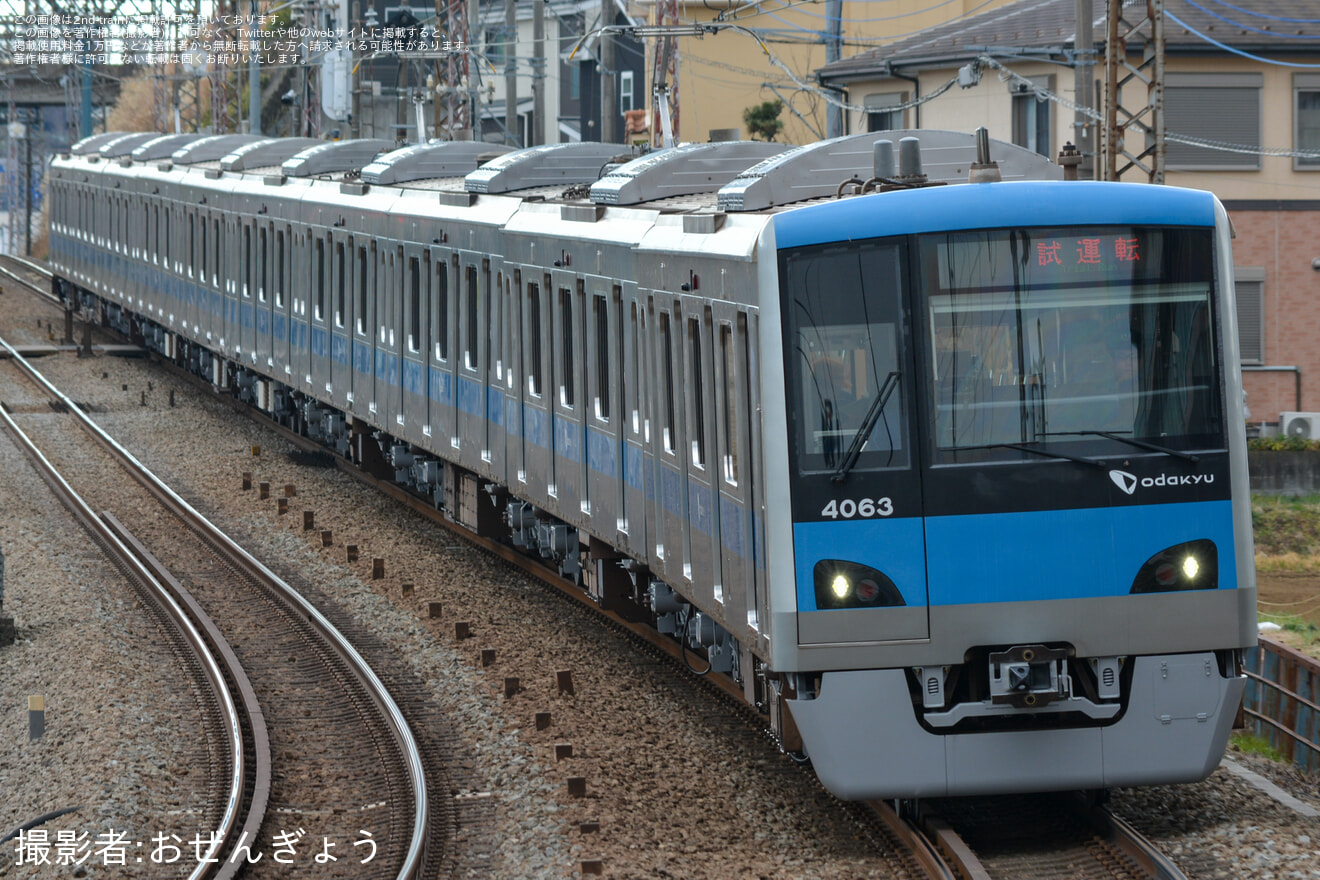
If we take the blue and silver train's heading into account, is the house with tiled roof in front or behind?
behind

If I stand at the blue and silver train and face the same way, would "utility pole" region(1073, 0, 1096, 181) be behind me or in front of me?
behind

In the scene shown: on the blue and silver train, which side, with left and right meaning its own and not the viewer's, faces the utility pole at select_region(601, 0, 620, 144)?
left

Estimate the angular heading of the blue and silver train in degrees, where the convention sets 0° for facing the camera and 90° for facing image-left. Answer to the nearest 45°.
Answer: approximately 0°
